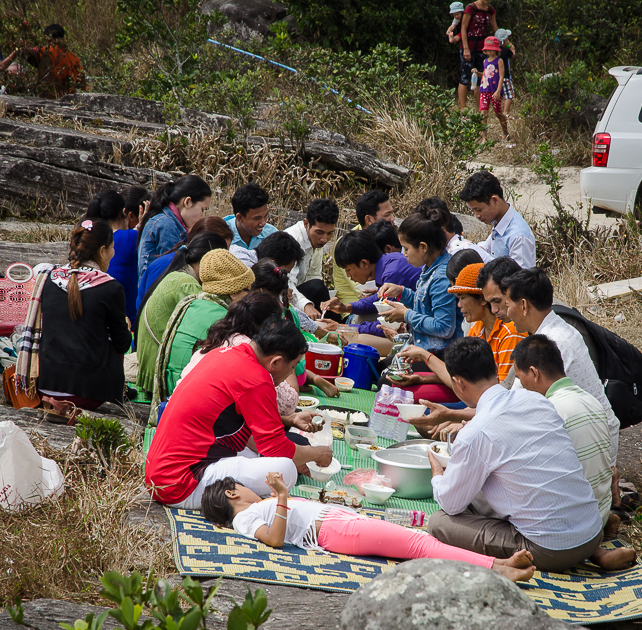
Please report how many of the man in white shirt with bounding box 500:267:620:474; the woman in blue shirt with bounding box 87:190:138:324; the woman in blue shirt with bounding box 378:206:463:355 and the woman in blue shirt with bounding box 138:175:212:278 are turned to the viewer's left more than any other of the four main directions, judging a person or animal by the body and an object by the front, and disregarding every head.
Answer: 2

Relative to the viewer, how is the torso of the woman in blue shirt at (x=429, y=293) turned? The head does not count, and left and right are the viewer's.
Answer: facing to the left of the viewer

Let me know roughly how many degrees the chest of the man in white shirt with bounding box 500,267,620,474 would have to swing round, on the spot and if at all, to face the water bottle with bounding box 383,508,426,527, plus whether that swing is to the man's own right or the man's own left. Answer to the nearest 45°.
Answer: approximately 45° to the man's own left

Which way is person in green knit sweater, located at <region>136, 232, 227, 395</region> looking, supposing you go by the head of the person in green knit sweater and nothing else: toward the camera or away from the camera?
away from the camera

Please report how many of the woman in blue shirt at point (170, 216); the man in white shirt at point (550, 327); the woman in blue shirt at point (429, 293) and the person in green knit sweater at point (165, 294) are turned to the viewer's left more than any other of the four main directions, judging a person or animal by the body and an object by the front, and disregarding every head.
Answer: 2

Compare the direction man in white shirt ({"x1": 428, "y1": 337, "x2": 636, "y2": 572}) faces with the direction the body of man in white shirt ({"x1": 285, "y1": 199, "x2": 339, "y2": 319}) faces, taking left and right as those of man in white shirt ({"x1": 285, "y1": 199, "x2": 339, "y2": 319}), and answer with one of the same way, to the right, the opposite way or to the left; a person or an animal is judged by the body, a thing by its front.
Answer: the opposite way

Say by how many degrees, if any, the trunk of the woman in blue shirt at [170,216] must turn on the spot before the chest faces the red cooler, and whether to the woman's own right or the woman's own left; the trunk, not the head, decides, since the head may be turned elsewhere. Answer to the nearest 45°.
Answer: approximately 45° to the woman's own right

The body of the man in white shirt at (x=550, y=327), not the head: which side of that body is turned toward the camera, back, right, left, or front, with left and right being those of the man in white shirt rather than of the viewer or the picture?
left

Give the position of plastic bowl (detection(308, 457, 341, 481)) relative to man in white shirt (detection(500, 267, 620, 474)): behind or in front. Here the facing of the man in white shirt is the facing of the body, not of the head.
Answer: in front

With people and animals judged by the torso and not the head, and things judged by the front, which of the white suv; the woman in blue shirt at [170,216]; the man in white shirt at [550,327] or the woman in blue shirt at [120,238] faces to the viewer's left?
the man in white shirt

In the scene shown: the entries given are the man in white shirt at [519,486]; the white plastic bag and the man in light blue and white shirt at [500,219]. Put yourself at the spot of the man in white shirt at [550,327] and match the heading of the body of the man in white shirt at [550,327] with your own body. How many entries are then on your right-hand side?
1

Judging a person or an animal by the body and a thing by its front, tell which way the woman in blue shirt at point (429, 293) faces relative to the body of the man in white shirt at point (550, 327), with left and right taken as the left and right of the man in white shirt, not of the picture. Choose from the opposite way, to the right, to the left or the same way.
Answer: the same way

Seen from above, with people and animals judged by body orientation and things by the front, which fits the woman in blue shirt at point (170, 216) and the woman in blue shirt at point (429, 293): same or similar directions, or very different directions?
very different directions

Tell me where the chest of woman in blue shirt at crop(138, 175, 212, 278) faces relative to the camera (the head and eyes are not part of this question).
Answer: to the viewer's right

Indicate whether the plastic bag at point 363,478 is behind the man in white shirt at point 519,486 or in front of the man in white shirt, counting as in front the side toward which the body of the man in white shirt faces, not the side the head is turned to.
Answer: in front

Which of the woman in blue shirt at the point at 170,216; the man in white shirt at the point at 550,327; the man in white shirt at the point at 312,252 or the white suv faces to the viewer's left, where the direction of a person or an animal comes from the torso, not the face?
the man in white shirt at the point at 550,327
